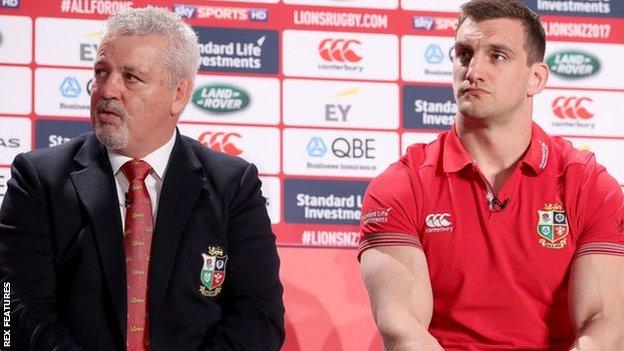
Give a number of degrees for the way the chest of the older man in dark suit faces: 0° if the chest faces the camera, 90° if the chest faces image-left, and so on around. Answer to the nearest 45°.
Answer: approximately 0°
